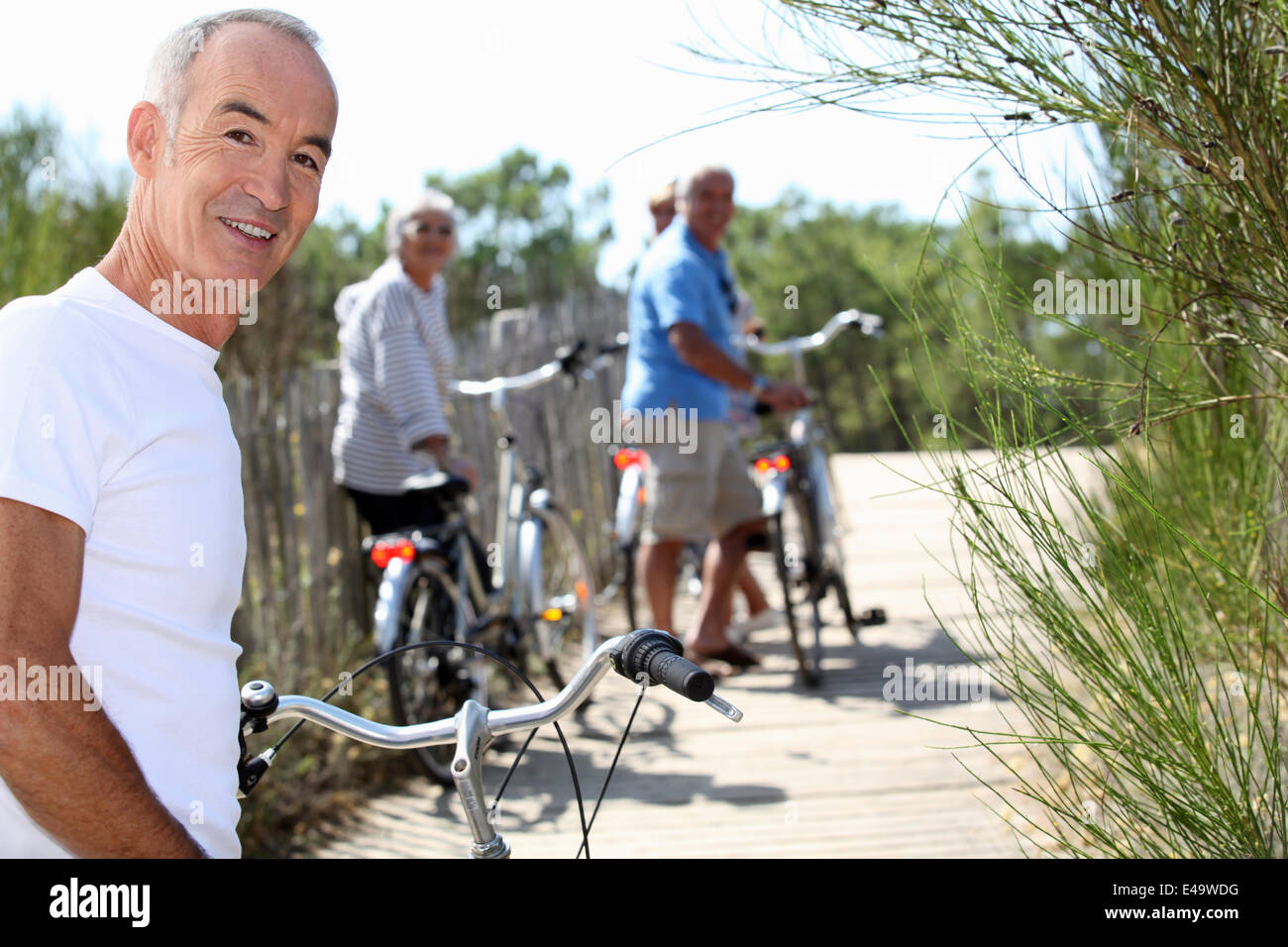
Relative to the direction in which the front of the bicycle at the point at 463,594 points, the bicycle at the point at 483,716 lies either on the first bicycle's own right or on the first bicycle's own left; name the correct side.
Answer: on the first bicycle's own right

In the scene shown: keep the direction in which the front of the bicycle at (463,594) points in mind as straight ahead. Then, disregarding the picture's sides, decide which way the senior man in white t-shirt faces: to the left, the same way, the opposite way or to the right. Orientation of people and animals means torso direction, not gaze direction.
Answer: to the right

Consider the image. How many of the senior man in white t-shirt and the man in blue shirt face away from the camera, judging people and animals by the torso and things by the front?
0

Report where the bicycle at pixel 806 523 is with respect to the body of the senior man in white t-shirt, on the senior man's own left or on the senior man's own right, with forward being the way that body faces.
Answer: on the senior man's own left

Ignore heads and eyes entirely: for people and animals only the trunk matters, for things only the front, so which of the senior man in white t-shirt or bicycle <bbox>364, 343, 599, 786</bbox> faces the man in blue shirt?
the bicycle

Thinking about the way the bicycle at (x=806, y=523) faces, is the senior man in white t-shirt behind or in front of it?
behind

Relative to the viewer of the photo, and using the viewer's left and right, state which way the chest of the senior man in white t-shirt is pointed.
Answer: facing the viewer and to the right of the viewer

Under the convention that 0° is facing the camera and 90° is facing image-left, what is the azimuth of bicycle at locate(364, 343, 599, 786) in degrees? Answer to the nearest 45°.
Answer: approximately 225°

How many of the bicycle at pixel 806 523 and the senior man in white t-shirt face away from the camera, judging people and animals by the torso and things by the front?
1

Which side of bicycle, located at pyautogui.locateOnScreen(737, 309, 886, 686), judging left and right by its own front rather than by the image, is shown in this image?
back

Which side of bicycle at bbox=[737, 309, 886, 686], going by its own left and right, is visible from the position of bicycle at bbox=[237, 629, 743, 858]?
back

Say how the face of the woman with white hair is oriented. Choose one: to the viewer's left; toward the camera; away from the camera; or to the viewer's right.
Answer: toward the camera

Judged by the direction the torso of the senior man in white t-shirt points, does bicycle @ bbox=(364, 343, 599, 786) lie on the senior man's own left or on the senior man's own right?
on the senior man's own left
